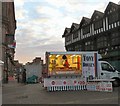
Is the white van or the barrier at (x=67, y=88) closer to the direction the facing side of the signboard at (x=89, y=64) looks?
the barrier

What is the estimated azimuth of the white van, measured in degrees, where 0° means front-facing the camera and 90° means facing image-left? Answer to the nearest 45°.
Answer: approximately 270°

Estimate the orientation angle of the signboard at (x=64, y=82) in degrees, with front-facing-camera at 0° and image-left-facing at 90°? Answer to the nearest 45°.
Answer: approximately 0°

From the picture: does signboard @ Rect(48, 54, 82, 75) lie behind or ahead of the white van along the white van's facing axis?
behind

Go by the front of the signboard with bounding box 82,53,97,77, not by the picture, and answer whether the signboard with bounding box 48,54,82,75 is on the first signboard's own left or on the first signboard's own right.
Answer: on the first signboard's own right

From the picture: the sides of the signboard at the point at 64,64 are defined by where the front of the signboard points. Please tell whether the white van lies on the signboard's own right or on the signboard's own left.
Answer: on the signboard's own left

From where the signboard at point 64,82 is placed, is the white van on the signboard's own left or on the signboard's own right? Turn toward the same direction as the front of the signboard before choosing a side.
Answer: on the signboard's own left

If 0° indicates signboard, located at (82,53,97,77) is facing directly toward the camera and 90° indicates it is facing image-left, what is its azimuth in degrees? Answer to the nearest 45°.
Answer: approximately 0°
